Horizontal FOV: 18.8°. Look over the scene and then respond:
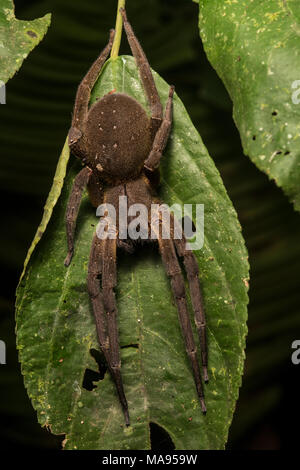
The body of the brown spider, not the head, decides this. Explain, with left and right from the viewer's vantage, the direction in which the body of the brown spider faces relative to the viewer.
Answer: facing the viewer
